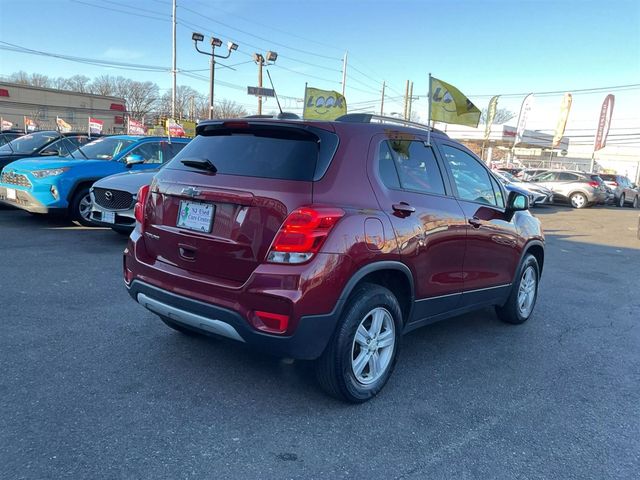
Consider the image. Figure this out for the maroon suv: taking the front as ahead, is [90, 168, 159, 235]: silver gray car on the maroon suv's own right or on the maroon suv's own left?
on the maroon suv's own left

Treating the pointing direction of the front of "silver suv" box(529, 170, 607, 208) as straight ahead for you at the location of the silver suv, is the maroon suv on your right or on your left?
on your left

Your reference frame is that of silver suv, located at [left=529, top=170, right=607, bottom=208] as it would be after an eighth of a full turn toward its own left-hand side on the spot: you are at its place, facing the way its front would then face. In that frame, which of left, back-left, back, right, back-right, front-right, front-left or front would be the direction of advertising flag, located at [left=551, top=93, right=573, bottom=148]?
right

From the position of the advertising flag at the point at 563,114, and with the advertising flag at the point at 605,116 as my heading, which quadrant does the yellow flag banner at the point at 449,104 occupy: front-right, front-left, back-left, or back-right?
back-right

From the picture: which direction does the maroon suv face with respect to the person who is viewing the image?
facing away from the viewer and to the right of the viewer

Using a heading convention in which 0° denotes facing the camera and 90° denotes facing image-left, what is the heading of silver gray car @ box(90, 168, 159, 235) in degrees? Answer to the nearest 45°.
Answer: approximately 45°

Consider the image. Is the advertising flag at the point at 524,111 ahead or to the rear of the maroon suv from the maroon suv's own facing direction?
ahead

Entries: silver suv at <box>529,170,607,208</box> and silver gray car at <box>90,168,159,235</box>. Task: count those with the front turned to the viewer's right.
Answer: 0

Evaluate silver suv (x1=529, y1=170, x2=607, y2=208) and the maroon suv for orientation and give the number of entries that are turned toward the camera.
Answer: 0

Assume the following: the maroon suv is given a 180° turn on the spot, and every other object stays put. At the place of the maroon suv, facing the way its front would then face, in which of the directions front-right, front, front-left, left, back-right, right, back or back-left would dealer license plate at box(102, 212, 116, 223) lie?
right

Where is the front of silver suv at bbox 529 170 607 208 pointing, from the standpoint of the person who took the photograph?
facing away from the viewer and to the left of the viewer

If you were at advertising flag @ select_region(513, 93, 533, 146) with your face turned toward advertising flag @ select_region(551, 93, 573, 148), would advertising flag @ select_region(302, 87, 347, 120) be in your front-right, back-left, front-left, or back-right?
back-right

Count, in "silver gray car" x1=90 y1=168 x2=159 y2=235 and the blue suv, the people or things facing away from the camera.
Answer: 0

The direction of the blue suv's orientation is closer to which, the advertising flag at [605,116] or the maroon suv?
the maroon suv

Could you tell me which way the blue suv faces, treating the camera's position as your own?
facing the viewer and to the left of the viewer
